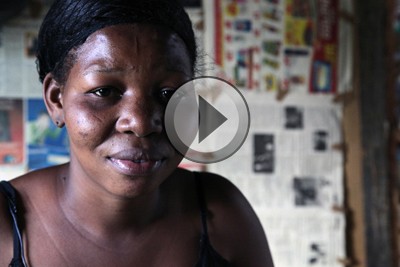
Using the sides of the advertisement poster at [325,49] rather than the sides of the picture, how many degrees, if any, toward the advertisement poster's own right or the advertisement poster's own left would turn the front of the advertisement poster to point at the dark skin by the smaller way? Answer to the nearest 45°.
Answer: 0° — it already faces it

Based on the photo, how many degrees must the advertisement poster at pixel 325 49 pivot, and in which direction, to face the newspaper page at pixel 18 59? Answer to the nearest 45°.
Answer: approximately 45° to its right

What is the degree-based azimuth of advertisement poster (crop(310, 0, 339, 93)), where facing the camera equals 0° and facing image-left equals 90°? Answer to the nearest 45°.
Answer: approximately 0°

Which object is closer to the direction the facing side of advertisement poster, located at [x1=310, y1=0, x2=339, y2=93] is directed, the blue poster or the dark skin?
the dark skin

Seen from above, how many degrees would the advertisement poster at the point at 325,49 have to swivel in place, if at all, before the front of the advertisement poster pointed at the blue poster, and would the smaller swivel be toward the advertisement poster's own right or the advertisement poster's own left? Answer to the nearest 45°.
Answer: approximately 45° to the advertisement poster's own right
